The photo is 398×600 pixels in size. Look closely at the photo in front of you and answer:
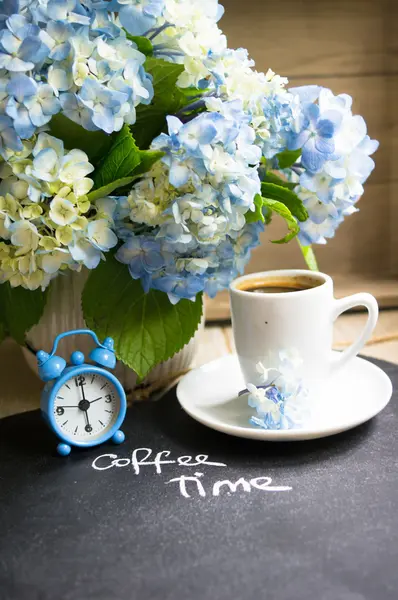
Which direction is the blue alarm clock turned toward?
toward the camera
